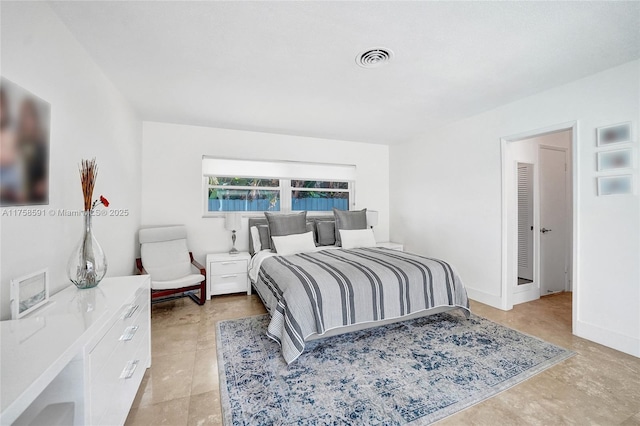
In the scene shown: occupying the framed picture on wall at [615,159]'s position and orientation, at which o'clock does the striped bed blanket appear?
The striped bed blanket is roughly at 12 o'clock from the framed picture on wall.

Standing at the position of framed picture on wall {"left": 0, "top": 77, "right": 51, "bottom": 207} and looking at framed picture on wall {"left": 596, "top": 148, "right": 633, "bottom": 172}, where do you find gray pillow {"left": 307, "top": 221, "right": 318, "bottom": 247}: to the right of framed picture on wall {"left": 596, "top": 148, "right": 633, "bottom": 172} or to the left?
left

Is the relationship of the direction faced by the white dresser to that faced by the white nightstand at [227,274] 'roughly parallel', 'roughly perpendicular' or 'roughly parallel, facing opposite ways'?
roughly perpendicular

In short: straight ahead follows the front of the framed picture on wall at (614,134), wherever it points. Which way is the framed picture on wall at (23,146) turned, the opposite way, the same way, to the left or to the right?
the opposite way

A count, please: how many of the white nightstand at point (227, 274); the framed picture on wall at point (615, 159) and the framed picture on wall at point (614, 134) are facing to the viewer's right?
0

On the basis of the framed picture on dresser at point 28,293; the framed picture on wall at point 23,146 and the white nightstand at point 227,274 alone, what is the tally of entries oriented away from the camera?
0

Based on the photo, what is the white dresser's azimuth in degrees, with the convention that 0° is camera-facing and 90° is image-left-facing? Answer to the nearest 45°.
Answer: approximately 315°

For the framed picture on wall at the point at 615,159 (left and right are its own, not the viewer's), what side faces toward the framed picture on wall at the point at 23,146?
front

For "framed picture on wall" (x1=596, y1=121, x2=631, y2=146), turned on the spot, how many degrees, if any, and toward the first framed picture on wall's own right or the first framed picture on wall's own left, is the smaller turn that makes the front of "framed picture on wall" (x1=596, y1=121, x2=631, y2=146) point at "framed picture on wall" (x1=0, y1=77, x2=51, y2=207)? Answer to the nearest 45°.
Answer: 0° — it already faces it

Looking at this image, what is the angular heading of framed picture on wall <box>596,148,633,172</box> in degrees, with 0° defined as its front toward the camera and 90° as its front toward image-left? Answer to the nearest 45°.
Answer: approximately 45°

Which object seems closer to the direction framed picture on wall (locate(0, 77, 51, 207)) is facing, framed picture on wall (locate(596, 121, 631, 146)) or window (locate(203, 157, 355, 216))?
the framed picture on wall

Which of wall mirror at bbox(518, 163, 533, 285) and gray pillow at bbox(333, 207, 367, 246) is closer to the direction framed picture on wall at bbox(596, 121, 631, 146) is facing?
the gray pillow

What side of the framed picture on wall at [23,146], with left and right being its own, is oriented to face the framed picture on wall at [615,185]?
front

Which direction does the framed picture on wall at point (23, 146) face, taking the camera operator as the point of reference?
facing the viewer and to the right of the viewer
